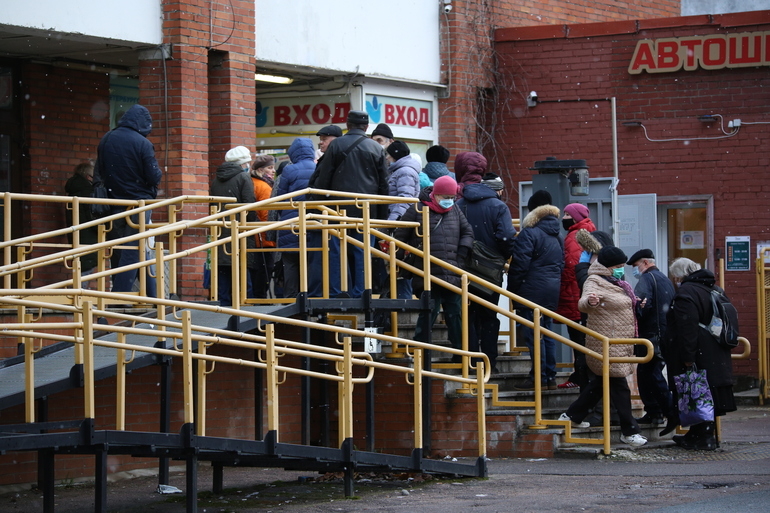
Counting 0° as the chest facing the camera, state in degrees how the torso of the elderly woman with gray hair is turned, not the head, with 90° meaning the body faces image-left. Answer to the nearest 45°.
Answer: approximately 90°

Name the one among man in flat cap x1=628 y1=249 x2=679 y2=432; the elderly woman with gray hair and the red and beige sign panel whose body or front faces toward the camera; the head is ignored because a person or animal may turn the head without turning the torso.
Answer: the red and beige sign panel

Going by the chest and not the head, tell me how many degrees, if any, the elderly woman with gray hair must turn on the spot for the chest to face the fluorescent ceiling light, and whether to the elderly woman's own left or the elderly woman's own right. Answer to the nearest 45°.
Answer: approximately 45° to the elderly woman's own right

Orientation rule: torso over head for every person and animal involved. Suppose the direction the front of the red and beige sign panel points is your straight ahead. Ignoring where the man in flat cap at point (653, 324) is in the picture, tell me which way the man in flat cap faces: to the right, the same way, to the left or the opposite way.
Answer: to the right

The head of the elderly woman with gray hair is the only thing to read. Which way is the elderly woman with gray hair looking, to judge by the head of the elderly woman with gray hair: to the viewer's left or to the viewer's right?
to the viewer's left

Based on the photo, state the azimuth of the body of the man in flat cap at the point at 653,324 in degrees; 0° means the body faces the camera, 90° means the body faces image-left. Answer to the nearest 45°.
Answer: approximately 90°

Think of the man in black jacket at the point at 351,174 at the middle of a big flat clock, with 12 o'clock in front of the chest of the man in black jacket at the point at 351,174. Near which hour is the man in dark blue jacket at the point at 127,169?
the man in dark blue jacket at the point at 127,169 is roughly at 9 o'clock from the man in black jacket at the point at 351,174.

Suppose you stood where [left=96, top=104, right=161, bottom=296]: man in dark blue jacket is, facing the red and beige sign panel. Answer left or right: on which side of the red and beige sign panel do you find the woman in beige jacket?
right

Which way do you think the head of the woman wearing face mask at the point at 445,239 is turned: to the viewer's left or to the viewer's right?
to the viewer's right

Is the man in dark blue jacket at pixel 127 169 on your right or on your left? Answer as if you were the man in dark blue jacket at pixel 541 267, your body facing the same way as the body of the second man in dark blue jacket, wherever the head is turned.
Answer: on your left

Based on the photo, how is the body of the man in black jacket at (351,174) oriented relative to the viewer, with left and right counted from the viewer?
facing away from the viewer

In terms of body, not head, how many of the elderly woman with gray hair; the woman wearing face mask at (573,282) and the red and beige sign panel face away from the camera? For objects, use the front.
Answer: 0

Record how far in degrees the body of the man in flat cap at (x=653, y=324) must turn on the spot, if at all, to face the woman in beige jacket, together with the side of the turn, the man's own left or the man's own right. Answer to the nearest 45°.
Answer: approximately 45° to the man's own left
